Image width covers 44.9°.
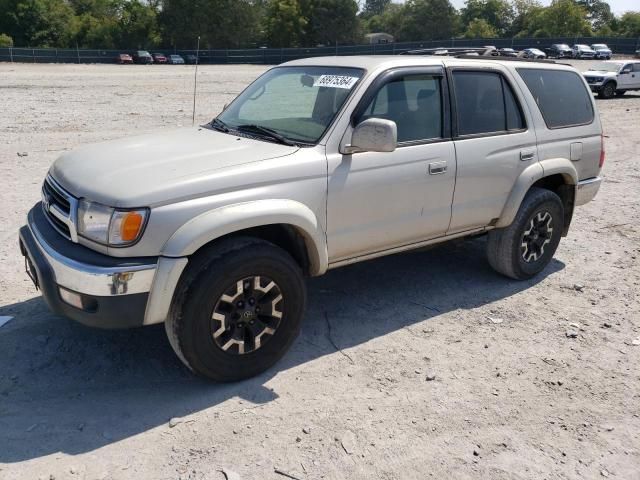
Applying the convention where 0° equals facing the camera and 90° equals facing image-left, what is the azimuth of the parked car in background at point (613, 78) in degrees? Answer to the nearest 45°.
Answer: approximately 45°

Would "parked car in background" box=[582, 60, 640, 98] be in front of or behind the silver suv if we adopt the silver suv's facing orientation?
behind

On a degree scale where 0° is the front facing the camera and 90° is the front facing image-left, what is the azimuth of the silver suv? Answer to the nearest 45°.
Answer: approximately 45°
